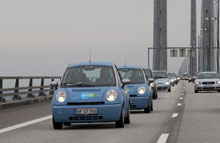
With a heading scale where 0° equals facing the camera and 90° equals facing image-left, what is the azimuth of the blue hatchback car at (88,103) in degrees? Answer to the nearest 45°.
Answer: approximately 0°

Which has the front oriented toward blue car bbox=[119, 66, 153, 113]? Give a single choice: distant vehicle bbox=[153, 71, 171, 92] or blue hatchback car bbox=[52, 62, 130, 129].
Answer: the distant vehicle

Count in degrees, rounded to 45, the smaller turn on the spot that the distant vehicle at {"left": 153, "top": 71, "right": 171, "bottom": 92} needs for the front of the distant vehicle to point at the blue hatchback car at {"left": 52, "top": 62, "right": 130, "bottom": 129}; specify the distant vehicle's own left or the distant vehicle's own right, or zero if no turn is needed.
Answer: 0° — it already faces it

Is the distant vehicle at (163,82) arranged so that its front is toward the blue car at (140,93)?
yes

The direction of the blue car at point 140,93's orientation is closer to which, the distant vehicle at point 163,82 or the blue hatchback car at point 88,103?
the blue hatchback car
